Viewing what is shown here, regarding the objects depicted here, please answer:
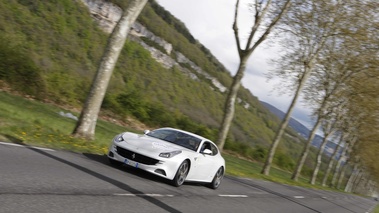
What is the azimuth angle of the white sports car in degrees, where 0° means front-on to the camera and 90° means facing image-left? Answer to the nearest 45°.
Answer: approximately 45°
